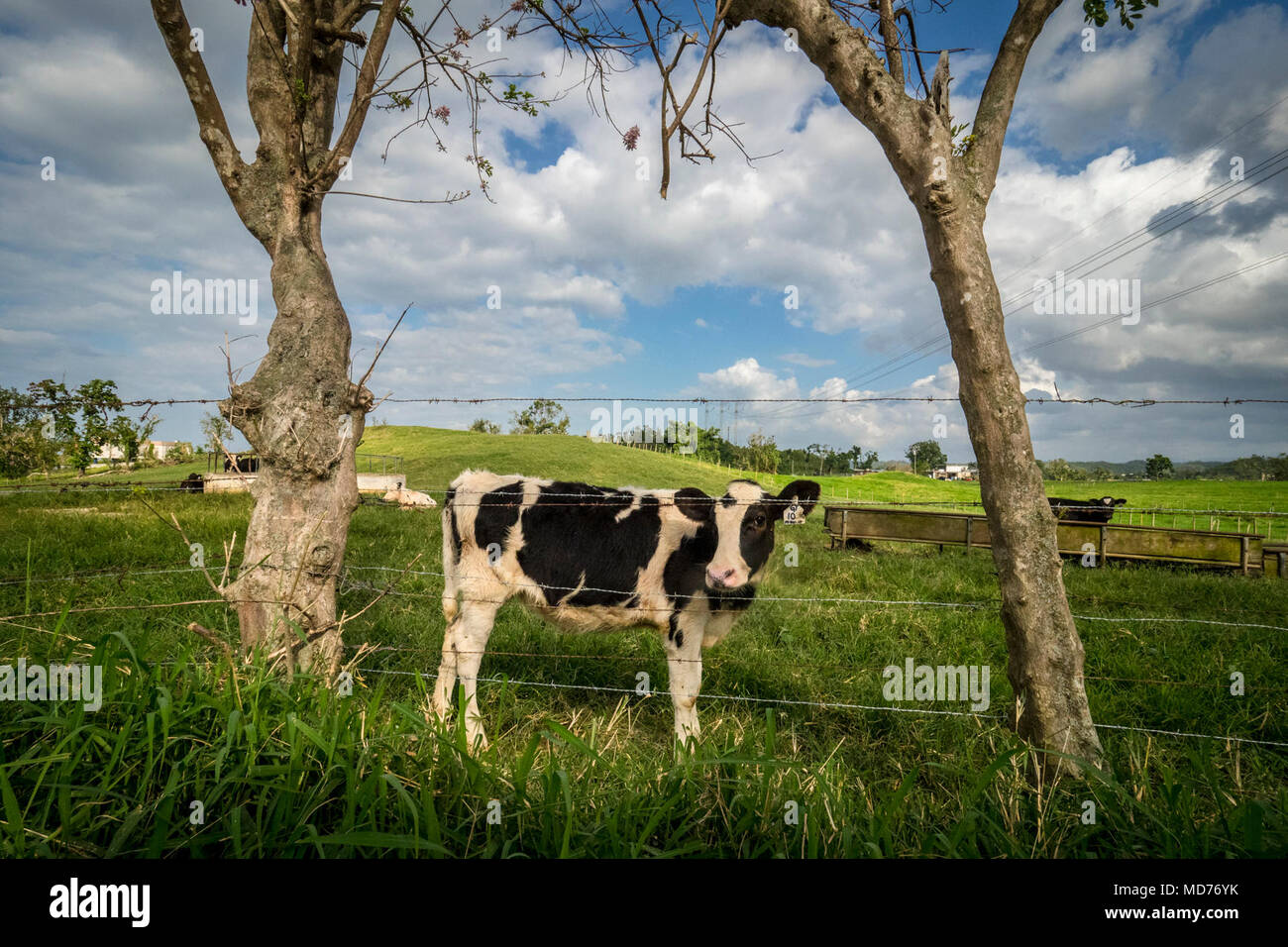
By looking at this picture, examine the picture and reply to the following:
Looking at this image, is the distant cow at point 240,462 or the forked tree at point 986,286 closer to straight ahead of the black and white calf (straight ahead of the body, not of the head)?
the forked tree

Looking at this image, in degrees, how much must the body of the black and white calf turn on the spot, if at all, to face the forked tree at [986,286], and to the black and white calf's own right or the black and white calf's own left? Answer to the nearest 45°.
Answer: approximately 45° to the black and white calf's own right

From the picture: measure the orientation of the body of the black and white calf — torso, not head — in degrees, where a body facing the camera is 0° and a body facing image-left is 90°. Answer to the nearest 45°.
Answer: approximately 270°

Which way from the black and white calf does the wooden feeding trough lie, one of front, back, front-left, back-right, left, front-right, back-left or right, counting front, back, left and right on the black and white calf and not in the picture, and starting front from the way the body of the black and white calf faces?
front-left

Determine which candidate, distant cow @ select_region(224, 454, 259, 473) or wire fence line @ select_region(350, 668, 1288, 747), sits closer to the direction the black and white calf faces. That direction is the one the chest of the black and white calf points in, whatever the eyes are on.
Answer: the wire fence line
